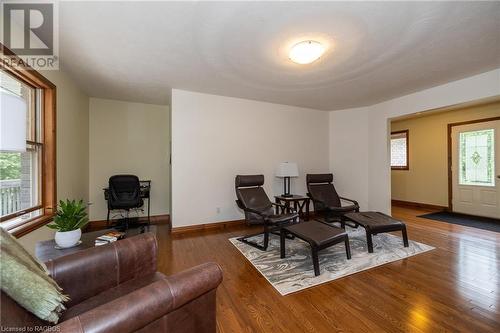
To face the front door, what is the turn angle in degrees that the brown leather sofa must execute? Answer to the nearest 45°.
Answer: approximately 45° to its right

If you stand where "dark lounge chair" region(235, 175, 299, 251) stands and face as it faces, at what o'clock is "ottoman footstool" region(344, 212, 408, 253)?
The ottoman footstool is roughly at 11 o'clock from the dark lounge chair.

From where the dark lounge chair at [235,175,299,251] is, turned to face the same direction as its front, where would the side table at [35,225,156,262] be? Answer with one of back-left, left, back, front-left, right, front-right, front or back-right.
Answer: right

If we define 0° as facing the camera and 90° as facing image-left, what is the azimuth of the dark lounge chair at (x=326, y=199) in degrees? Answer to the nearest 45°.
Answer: approximately 315°

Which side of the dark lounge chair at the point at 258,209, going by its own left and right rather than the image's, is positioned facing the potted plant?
right

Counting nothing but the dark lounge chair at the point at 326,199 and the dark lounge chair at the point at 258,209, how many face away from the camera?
0

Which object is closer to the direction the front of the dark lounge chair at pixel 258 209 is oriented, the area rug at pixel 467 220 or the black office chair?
the area rug

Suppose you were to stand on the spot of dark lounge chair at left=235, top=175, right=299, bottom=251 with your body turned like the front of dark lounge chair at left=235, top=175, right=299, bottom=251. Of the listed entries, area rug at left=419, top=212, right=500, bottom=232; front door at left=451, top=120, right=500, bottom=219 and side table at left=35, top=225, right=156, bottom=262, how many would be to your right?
1

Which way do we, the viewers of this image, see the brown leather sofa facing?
facing away from the viewer and to the right of the viewer

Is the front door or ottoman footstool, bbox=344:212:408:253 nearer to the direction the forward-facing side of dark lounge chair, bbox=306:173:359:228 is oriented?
the ottoman footstool

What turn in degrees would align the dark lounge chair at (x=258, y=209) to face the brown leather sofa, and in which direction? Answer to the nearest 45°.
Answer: approximately 45° to its right

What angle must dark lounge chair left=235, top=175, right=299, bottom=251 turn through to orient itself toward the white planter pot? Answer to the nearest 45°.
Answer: approximately 90° to its right

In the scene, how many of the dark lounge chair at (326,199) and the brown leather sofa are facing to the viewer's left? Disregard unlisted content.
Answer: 0
